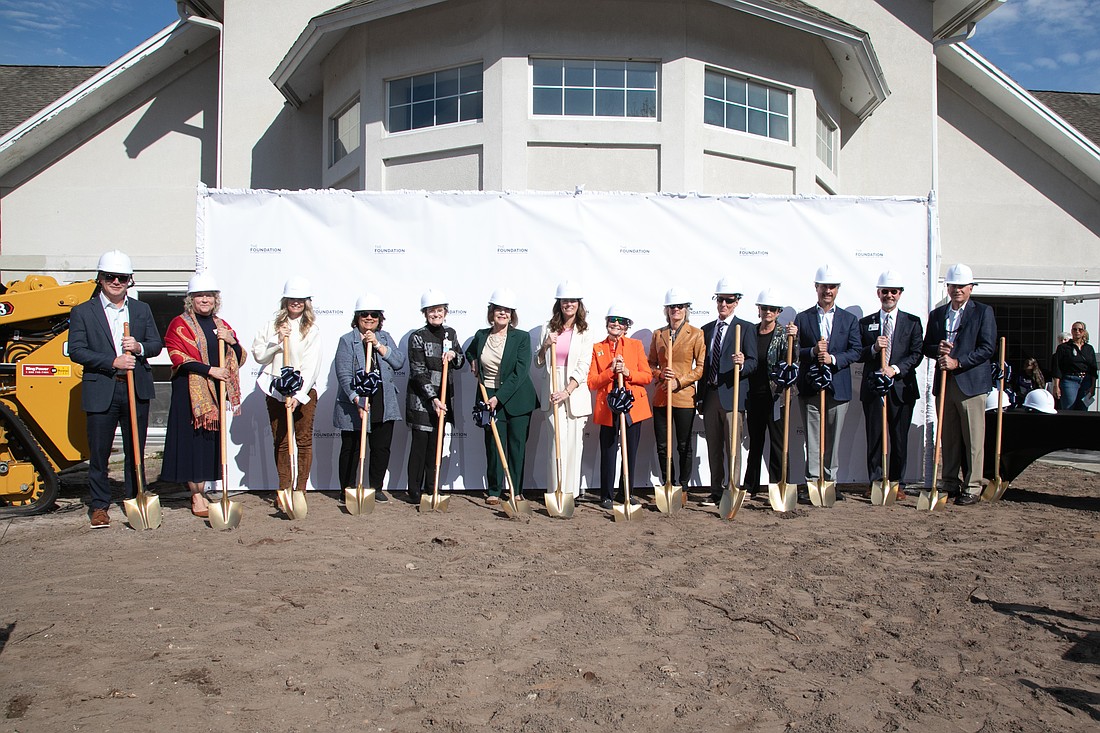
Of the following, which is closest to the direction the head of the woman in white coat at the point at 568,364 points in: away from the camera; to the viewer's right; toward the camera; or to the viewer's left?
toward the camera

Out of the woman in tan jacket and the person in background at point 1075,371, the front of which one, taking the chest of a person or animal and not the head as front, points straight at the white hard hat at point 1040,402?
the person in background

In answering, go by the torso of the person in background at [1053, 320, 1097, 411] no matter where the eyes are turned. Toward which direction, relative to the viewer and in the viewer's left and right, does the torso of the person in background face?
facing the viewer

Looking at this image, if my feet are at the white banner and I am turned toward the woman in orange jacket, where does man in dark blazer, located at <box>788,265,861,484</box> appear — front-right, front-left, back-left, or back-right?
front-left

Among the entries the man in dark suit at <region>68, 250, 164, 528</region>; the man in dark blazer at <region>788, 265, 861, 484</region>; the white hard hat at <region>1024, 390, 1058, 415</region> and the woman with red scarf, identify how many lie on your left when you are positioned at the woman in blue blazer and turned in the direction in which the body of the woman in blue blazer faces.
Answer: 2

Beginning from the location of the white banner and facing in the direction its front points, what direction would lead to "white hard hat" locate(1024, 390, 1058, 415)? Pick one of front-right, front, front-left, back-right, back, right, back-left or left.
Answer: left

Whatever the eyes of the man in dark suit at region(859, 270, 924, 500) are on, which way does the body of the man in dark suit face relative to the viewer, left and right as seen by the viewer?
facing the viewer

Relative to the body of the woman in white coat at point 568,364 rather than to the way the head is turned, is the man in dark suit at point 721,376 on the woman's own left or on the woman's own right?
on the woman's own left

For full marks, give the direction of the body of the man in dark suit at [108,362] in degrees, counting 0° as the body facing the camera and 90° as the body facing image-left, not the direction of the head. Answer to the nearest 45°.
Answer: approximately 0°

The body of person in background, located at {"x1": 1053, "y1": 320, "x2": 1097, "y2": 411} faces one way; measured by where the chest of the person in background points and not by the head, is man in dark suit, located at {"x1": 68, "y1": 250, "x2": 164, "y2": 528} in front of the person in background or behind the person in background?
in front

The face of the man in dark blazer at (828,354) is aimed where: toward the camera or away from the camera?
toward the camera

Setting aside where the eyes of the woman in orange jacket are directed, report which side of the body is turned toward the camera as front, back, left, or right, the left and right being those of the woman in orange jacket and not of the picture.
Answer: front

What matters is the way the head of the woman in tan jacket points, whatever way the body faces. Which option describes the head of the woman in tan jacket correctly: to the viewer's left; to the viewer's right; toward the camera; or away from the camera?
toward the camera

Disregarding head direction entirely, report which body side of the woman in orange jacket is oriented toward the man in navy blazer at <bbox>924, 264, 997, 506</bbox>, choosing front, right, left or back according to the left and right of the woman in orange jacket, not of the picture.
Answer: left

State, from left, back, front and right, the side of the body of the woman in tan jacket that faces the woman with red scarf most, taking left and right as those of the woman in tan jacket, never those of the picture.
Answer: right

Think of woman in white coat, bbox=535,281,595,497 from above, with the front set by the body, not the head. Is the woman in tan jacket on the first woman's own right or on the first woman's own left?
on the first woman's own left
